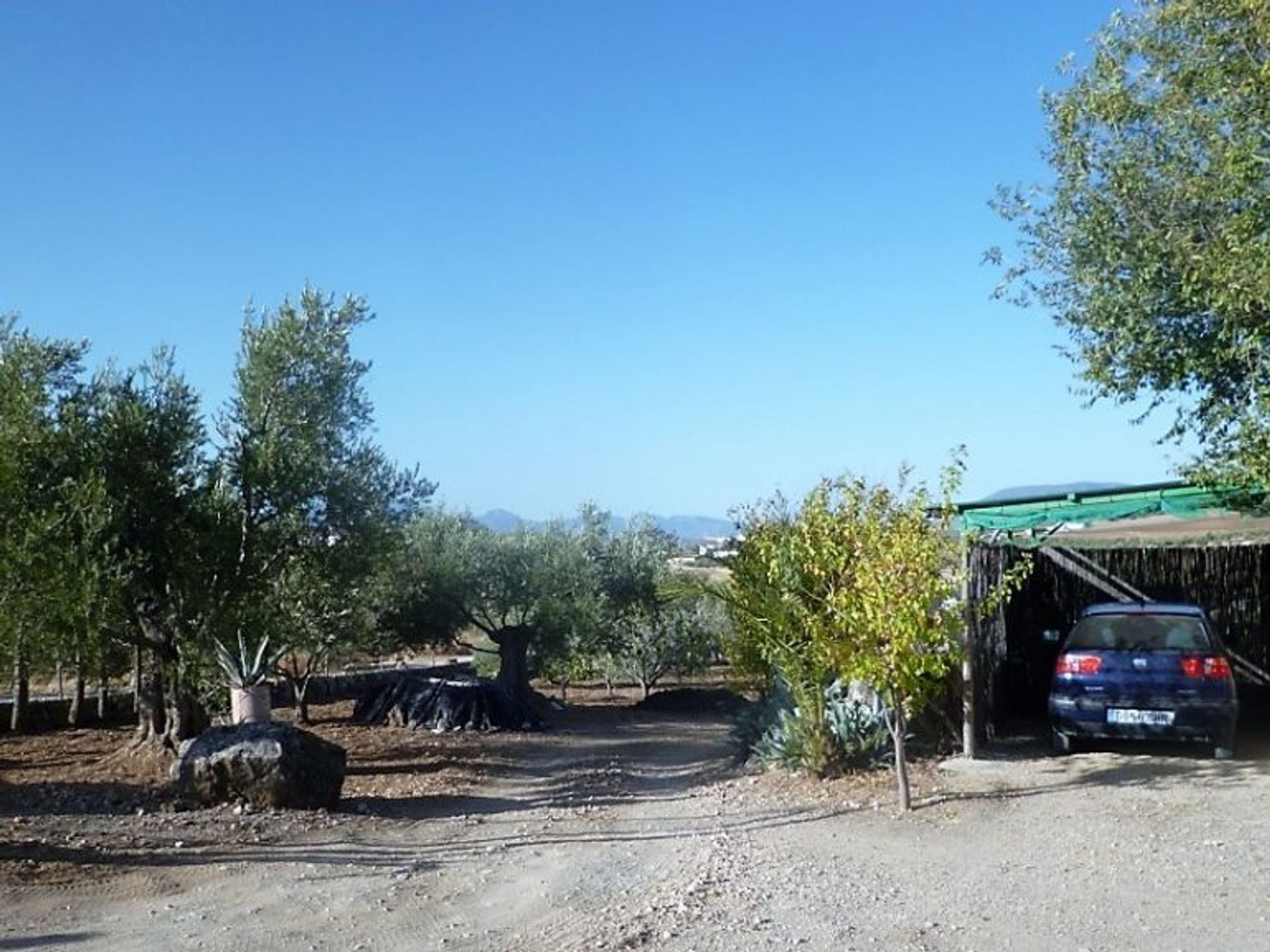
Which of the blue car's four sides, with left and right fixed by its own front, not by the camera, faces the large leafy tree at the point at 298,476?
left

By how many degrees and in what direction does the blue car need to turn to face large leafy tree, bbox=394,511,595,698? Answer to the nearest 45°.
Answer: approximately 45° to its left

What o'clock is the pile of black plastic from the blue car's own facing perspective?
The pile of black plastic is roughly at 10 o'clock from the blue car.

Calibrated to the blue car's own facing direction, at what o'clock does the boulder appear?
The boulder is roughly at 8 o'clock from the blue car.

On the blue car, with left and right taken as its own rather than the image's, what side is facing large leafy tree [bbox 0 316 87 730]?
left

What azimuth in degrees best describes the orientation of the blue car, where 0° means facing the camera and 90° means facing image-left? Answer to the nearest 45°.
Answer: approximately 180°

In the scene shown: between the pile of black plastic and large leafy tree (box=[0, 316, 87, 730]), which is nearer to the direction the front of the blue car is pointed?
the pile of black plastic
